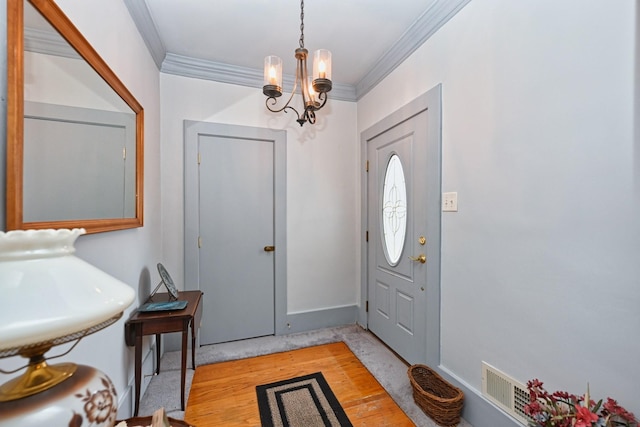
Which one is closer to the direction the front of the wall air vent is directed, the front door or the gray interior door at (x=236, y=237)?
the gray interior door

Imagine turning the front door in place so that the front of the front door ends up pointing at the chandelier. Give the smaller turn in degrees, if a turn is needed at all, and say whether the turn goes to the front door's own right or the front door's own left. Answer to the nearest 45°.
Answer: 0° — it already faces it

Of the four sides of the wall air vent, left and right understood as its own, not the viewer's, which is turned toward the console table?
front

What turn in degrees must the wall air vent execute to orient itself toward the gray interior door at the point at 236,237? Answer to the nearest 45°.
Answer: approximately 45° to its right

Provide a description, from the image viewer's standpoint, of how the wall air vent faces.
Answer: facing the viewer and to the left of the viewer

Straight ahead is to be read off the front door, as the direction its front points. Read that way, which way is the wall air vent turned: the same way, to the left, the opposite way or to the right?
the same way

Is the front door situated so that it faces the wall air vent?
no

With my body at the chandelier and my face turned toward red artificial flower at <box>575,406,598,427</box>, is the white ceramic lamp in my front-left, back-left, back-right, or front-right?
front-right

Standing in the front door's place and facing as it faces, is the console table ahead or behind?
ahead

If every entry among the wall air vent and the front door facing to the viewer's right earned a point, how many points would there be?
0
